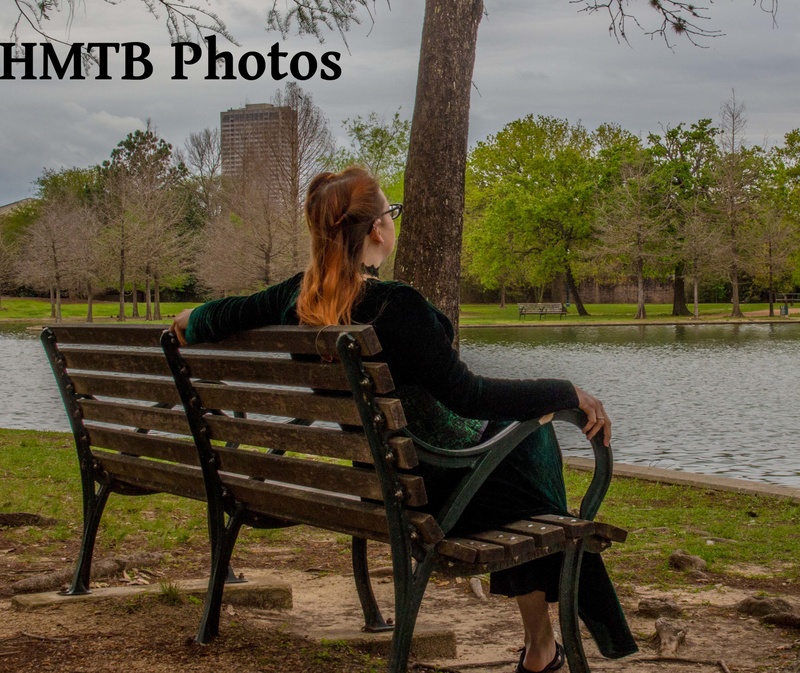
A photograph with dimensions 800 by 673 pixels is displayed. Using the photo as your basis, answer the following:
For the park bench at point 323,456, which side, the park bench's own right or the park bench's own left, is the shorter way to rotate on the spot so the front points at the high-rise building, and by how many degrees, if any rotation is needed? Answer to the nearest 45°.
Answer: approximately 45° to the park bench's own left

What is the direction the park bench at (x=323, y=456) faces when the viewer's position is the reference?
facing away from the viewer and to the right of the viewer

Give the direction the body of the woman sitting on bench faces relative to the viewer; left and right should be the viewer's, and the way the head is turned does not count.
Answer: facing away from the viewer and to the right of the viewer

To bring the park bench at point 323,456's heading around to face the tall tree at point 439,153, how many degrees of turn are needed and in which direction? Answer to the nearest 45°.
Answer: approximately 45° to its left
